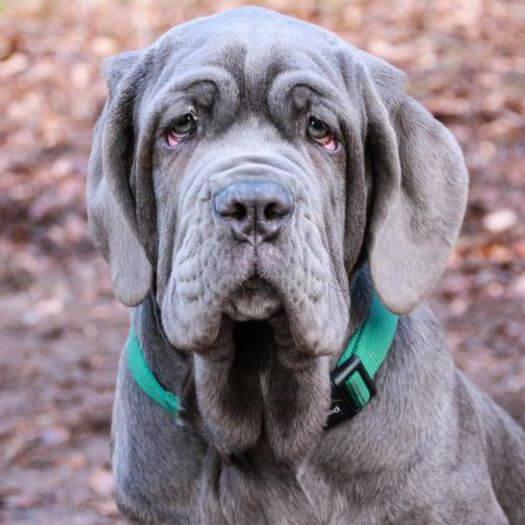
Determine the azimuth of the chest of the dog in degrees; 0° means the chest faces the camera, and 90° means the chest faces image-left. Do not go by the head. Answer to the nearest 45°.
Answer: approximately 0°
